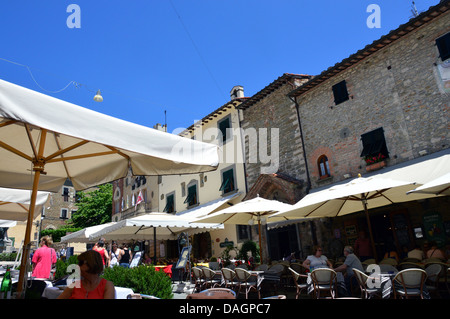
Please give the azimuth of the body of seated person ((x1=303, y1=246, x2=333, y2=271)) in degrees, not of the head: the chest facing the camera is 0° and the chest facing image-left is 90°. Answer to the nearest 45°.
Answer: approximately 0°

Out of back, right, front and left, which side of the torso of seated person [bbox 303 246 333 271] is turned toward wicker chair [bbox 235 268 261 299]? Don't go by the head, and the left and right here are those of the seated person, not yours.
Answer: right

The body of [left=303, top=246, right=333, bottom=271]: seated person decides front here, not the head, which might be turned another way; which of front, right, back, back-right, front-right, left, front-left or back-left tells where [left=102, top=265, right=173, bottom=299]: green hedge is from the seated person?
front-right

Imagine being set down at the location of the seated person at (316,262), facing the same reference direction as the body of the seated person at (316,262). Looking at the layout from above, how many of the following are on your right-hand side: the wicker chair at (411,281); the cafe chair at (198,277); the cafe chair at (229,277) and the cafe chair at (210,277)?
3

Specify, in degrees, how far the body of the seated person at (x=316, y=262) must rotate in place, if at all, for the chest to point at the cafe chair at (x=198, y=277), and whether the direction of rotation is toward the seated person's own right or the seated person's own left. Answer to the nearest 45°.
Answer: approximately 90° to the seated person's own right
